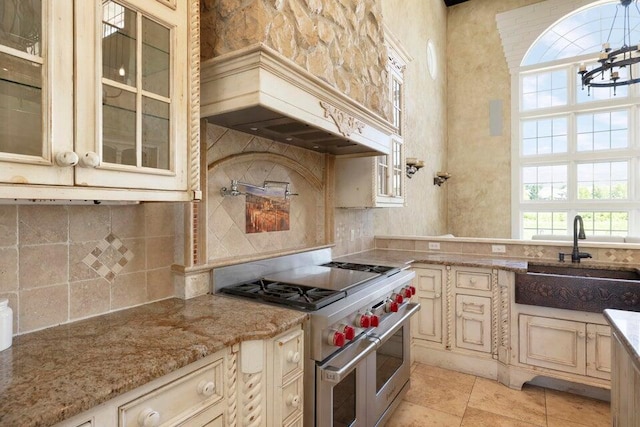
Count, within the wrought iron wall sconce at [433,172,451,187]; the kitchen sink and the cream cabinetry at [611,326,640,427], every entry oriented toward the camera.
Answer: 1

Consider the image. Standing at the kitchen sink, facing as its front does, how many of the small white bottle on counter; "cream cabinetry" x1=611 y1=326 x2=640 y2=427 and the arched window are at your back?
1

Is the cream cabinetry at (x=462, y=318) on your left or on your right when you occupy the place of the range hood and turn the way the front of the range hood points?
on your left

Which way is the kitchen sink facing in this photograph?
toward the camera

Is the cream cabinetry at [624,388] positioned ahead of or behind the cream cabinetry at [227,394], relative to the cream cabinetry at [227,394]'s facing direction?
ahead

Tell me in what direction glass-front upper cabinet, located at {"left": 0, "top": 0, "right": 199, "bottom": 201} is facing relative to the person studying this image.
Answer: facing the viewer and to the right of the viewer

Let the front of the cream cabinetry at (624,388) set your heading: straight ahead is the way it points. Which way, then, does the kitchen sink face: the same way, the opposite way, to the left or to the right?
to the left

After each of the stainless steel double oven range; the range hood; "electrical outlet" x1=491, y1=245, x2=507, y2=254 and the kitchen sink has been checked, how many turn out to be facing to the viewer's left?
0

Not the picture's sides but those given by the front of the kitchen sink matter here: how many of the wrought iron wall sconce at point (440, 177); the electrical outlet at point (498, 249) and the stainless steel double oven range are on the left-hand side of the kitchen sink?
0

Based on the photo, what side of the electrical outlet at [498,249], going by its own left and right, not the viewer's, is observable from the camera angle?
front

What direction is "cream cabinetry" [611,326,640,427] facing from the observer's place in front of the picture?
facing to the left of the viewer

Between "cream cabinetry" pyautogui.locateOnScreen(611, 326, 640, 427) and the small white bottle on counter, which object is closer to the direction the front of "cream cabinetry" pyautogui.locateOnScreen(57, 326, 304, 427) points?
the cream cabinetry

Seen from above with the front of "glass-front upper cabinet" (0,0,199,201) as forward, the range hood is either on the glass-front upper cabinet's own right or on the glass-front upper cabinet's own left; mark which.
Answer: on the glass-front upper cabinet's own left
